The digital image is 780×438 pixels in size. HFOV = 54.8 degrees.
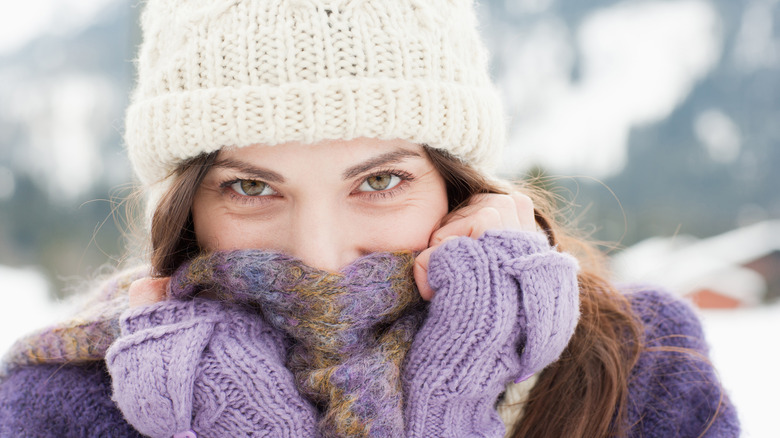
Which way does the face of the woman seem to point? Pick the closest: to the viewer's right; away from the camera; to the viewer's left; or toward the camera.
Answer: toward the camera

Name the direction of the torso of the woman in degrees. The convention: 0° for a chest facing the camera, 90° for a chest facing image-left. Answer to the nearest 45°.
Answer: approximately 0°
